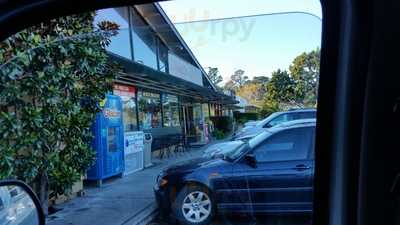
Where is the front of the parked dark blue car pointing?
to the viewer's left

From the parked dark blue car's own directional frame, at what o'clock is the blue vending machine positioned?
The blue vending machine is roughly at 2 o'clock from the parked dark blue car.

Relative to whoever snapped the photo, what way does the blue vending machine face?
facing the viewer and to the right of the viewer

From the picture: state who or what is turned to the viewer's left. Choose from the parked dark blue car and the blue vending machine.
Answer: the parked dark blue car

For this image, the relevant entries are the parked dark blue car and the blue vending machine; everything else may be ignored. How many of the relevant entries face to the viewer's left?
1
